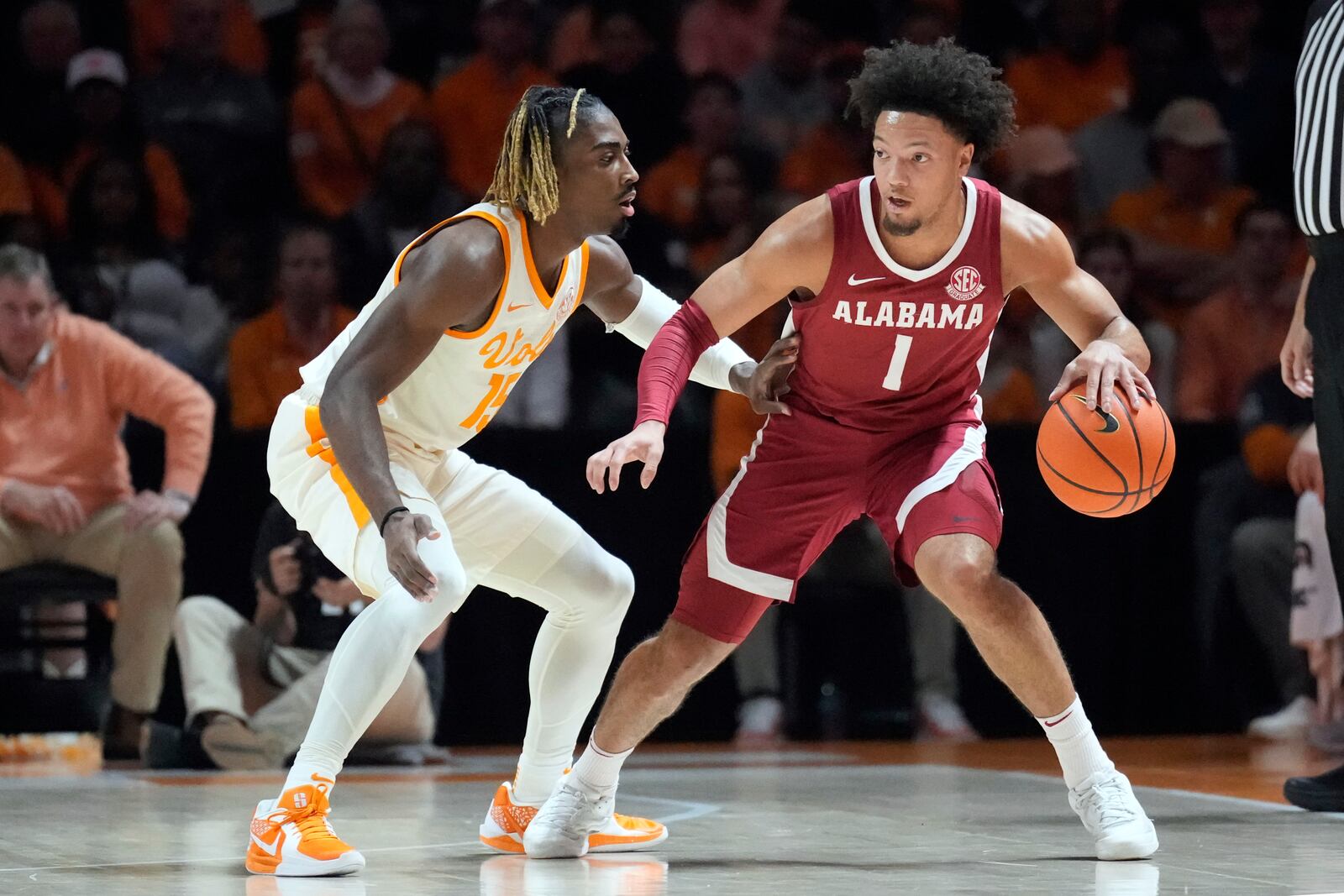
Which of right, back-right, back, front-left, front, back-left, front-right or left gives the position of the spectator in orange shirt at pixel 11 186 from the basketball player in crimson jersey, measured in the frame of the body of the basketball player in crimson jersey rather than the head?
back-right

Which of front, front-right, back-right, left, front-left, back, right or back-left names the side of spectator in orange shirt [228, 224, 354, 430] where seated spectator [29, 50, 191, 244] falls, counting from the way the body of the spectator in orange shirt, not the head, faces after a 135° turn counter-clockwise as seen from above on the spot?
left

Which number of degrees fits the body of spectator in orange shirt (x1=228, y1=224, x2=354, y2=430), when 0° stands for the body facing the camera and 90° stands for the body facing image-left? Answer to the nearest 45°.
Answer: approximately 0°

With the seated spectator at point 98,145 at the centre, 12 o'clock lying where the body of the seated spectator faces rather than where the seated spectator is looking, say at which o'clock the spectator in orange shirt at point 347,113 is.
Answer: The spectator in orange shirt is roughly at 9 o'clock from the seated spectator.

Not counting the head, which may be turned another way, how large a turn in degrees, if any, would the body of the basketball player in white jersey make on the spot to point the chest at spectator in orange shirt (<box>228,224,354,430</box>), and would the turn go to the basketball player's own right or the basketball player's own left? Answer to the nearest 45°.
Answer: approximately 135° to the basketball player's own left

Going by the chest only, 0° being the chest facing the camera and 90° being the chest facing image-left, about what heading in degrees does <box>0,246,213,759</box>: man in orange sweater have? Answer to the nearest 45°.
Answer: approximately 0°

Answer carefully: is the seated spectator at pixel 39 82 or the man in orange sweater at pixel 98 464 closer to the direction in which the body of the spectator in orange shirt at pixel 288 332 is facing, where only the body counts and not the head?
the man in orange sweater
